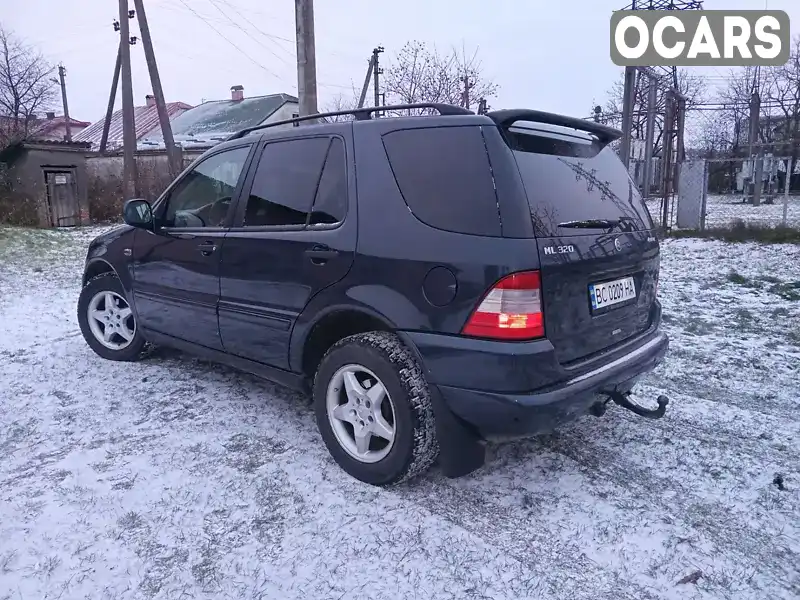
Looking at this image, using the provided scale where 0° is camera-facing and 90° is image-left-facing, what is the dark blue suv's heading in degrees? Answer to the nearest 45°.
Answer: approximately 135°

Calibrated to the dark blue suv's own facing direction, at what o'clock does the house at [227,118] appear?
The house is roughly at 1 o'clock from the dark blue suv.

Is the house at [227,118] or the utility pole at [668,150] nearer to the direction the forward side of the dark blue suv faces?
the house

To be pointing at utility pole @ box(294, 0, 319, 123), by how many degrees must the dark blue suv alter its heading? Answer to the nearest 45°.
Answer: approximately 45° to its right

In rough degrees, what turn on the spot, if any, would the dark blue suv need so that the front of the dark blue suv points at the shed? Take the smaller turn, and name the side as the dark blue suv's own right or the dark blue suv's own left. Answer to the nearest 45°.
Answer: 0° — it already faces it

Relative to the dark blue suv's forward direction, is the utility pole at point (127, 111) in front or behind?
in front

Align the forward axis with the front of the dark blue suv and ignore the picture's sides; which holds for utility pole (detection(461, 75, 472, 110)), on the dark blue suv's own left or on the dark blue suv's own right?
on the dark blue suv's own right
